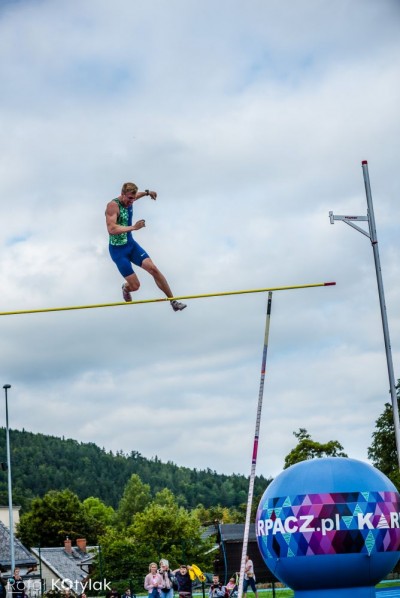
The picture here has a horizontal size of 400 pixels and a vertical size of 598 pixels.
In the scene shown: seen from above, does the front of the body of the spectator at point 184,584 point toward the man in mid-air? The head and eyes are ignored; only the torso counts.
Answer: yes

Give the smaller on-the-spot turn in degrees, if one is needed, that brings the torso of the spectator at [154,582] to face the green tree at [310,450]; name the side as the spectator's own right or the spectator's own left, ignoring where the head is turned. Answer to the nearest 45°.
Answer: approximately 180°

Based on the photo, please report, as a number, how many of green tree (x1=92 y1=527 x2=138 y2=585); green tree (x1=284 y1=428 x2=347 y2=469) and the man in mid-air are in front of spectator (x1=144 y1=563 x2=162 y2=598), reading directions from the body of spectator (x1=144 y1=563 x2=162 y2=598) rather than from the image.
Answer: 1

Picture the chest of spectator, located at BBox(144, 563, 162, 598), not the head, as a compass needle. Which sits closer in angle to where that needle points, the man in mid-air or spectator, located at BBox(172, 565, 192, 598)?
the man in mid-air

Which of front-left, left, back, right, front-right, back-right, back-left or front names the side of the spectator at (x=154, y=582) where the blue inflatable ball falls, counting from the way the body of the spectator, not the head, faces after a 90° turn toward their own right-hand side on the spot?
back-left

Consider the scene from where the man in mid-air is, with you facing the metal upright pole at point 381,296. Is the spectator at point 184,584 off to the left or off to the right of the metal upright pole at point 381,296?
left

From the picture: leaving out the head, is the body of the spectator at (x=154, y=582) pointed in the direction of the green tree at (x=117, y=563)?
no

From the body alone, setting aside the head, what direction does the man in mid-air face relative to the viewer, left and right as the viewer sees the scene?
facing the viewer and to the right of the viewer

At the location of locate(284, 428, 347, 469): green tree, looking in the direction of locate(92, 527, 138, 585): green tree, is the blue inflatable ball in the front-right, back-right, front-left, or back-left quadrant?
front-left

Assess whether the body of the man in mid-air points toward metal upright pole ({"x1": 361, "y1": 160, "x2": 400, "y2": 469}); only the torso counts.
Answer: no

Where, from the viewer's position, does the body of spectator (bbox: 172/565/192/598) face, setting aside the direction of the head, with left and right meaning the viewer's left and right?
facing the viewer

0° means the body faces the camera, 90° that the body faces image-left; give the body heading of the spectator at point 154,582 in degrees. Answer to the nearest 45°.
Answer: approximately 0°

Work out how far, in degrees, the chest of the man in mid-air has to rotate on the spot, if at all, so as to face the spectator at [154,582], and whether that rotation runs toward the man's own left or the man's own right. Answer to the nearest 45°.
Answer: approximately 135° to the man's own left

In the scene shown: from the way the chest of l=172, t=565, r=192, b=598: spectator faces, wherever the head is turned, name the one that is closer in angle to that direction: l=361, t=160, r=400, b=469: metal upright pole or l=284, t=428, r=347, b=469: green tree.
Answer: the metal upright pole
